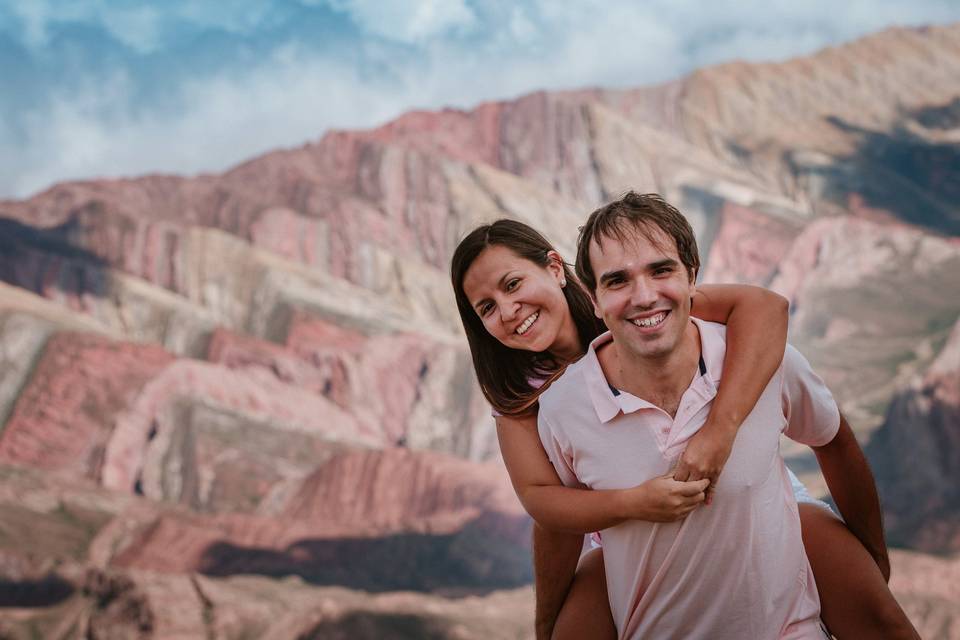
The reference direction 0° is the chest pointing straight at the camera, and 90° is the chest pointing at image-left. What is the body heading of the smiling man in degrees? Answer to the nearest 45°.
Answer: approximately 0°
